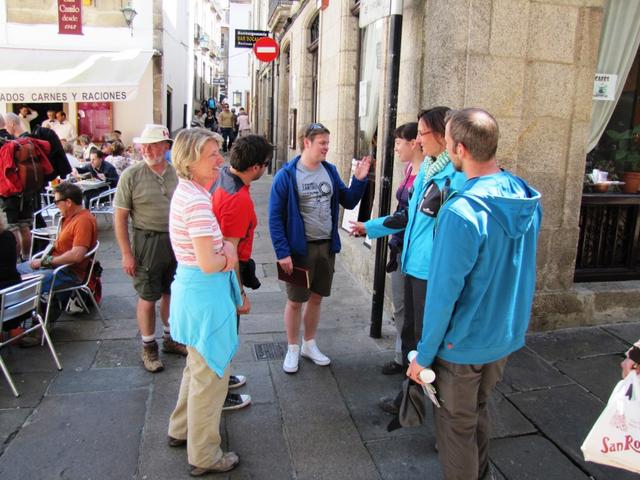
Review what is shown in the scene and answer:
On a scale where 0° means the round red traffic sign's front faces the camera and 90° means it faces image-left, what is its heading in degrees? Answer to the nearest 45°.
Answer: approximately 0°

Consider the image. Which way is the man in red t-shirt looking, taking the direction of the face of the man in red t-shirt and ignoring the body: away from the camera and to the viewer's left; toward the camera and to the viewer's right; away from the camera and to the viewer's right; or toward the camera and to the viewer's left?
away from the camera and to the viewer's right

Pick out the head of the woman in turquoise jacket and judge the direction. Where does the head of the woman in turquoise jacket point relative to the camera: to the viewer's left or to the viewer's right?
to the viewer's left

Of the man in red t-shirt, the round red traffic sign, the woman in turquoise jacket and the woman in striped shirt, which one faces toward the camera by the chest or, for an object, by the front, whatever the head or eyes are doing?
the round red traffic sign

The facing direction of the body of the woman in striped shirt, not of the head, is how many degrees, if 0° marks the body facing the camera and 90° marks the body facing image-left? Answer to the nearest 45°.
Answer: approximately 270°

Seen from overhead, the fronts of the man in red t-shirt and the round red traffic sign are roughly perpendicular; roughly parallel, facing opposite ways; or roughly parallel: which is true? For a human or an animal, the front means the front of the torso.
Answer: roughly perpendicular
